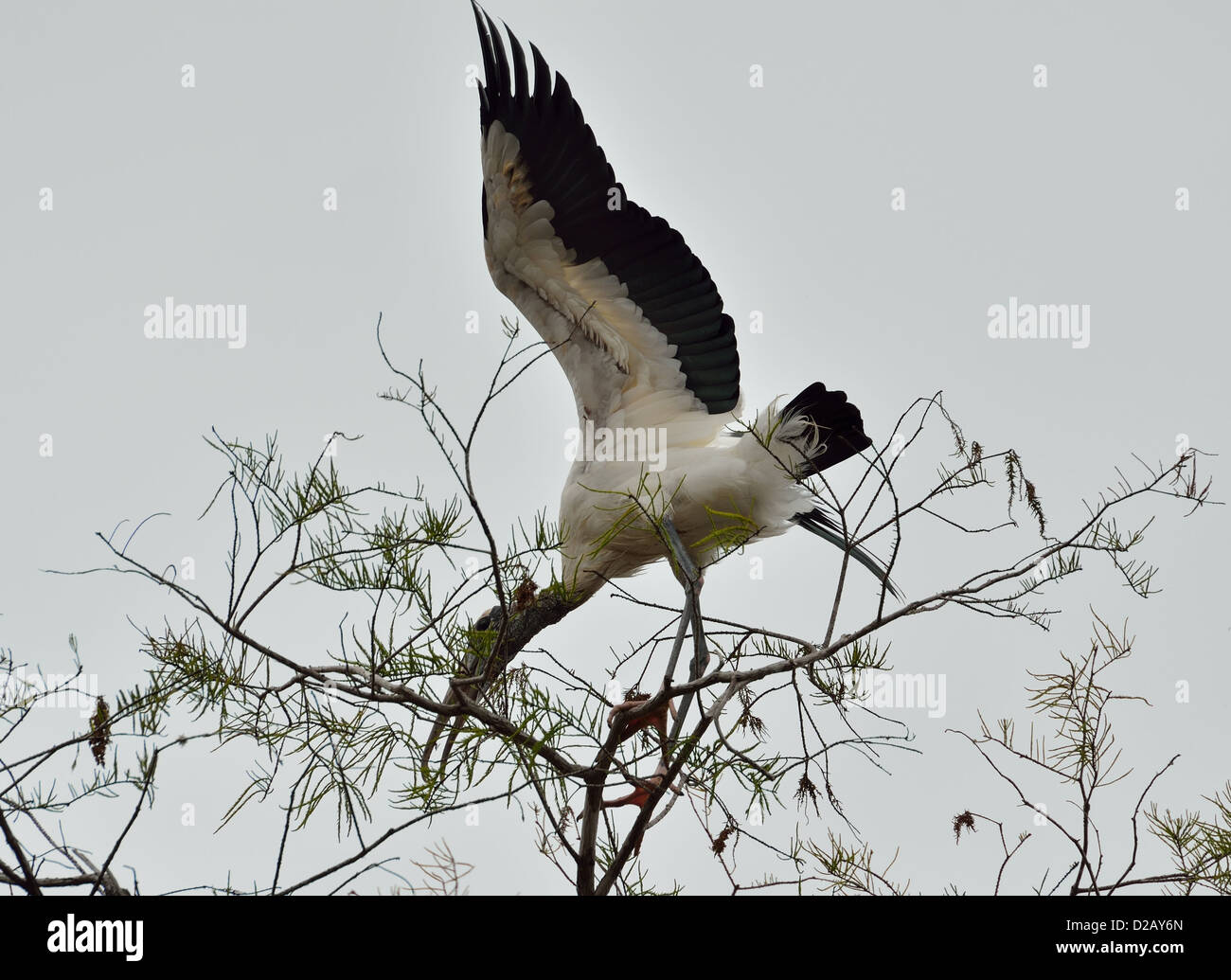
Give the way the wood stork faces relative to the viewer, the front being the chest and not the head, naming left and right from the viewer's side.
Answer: facing to the left of the viewer
